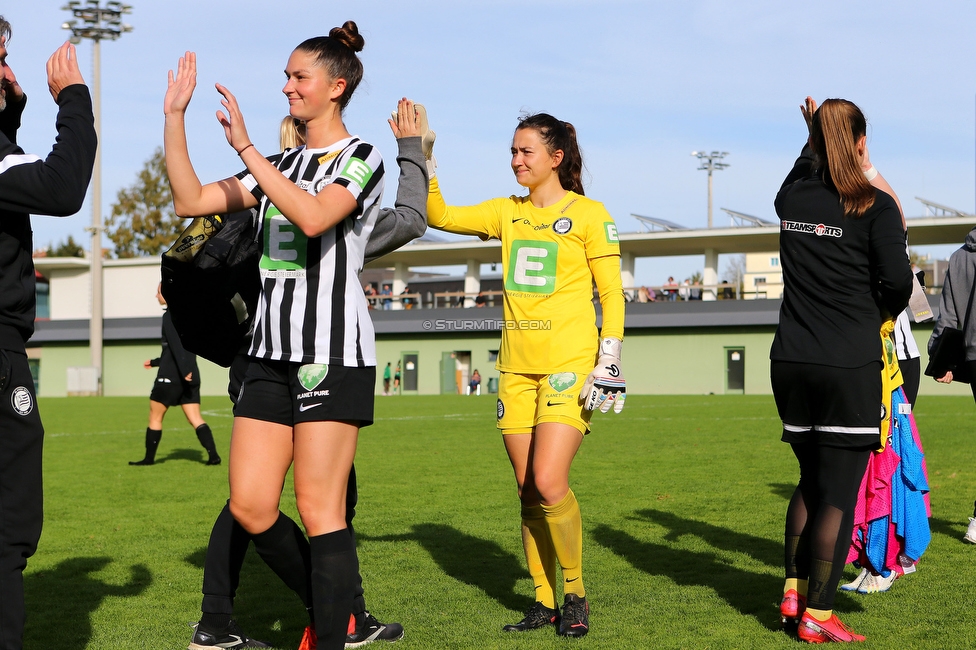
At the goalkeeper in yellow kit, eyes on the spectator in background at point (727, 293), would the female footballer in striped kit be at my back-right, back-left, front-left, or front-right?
back-left

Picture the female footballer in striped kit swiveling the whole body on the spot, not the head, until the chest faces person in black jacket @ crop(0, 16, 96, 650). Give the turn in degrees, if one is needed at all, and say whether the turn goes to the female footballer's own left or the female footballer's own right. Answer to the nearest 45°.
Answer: approximately 45° to the female footballer's own right

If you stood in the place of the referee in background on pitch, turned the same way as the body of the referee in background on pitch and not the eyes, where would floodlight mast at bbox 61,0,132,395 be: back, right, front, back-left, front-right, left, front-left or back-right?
right

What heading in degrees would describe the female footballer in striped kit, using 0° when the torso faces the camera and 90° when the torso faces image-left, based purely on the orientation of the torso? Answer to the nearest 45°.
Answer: approximately 45°

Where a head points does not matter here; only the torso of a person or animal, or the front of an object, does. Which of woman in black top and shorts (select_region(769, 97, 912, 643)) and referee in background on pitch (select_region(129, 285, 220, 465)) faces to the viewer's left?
the referee in background on pitch

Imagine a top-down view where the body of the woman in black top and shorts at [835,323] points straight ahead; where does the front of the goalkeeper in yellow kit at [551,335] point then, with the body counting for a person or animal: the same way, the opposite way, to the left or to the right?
the opposite way

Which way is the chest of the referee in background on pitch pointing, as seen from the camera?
to the viewer's left

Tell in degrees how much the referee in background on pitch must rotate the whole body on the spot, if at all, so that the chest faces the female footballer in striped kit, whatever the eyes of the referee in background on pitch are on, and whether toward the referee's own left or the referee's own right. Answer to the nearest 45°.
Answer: approximately 90° to the referee's own left

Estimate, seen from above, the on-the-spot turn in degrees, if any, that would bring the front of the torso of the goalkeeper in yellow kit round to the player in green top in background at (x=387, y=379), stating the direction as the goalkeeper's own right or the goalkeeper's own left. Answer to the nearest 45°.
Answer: approximately 135° to the goalkeeper's own right

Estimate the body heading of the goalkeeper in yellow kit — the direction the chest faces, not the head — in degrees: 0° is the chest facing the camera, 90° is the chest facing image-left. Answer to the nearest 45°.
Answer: approximately 45°

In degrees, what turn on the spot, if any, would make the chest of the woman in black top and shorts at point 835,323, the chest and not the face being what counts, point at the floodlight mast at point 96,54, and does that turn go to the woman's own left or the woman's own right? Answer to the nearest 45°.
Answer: approximately 90° to the woman's own left

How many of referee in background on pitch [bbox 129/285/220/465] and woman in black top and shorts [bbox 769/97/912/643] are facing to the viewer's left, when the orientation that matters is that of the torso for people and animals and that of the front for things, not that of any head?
1

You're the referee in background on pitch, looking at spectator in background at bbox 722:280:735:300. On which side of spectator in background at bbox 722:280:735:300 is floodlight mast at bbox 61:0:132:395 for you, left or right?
left
